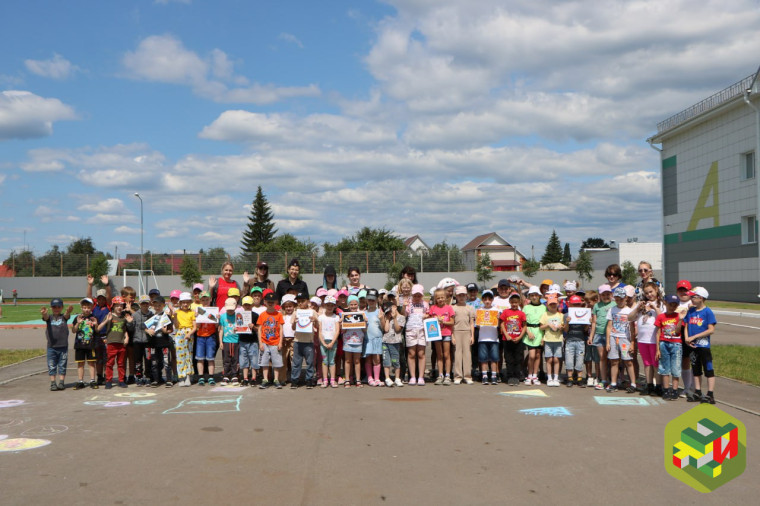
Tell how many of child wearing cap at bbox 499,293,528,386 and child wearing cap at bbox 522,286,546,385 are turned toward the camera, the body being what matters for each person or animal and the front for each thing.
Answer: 2

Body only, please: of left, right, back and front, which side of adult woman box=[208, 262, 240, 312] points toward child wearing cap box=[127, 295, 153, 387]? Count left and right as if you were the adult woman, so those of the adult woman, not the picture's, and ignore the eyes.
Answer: right

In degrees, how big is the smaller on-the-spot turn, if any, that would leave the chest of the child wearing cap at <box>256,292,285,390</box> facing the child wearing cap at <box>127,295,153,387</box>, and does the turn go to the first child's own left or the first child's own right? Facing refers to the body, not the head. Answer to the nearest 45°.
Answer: approximately 90° to the first child's own right

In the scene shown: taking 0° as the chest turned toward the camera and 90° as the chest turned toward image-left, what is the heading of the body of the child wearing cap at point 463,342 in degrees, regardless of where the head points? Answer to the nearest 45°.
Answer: approximately 0°

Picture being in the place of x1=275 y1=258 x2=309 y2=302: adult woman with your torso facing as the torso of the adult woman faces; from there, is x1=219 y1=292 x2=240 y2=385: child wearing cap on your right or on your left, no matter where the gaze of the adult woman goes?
on your right

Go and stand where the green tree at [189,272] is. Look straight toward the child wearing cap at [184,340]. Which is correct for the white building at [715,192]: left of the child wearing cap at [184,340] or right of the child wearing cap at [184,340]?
left

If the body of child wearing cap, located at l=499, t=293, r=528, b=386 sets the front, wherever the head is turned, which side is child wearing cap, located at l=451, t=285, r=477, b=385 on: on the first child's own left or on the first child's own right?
on the first child's own right

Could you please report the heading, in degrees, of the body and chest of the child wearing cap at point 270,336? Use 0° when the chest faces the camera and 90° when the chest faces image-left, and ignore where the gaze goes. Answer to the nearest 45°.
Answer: approximately 0°

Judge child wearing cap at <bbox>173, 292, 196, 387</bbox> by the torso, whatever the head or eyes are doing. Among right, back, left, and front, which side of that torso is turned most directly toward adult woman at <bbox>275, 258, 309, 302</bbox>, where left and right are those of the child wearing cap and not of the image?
left
